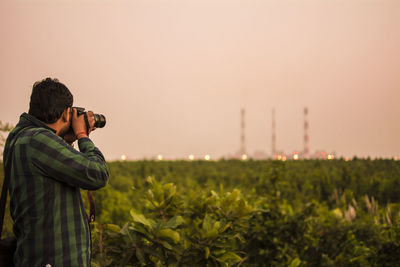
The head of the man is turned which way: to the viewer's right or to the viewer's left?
to the viewer's right

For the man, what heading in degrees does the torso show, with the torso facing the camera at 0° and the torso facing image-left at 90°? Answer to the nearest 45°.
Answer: approximately 225°
